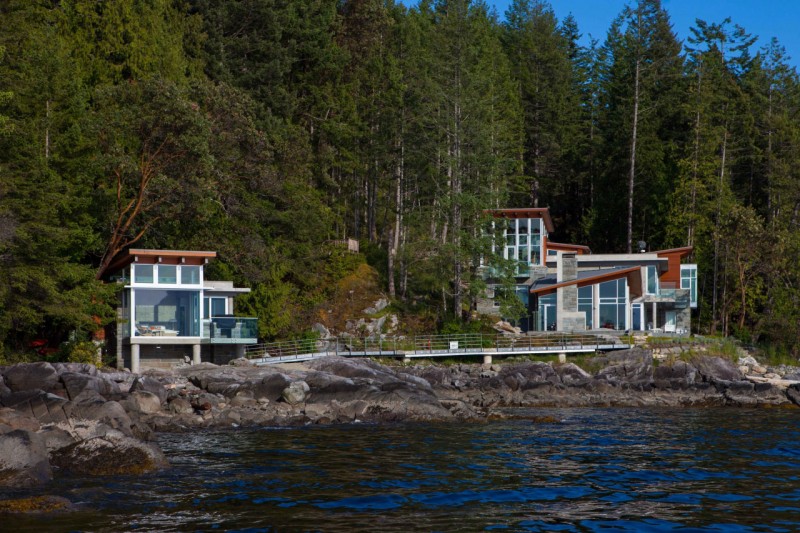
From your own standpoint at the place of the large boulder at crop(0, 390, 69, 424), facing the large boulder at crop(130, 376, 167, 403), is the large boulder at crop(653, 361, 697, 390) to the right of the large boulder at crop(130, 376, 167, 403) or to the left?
right

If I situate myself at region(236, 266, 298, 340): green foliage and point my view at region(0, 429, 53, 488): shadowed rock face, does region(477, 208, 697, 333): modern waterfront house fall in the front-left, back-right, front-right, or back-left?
back-left

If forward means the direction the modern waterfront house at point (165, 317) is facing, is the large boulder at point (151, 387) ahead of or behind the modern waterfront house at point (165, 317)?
ahead

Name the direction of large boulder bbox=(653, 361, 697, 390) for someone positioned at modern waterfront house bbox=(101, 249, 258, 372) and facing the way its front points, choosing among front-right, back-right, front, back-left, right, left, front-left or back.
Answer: left

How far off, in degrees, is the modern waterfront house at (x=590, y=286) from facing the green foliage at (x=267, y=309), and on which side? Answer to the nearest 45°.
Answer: approximately 45° to its right

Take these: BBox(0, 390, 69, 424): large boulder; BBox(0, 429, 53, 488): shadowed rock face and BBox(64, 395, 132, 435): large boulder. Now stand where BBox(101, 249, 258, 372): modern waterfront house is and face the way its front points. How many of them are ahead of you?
3

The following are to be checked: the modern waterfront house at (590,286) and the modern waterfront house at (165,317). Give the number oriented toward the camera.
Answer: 2

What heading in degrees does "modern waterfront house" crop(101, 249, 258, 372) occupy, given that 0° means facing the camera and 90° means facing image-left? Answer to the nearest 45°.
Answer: approximately 0°

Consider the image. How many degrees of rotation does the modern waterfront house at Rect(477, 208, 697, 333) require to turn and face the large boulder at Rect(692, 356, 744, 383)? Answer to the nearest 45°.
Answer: approximately 45° to its left

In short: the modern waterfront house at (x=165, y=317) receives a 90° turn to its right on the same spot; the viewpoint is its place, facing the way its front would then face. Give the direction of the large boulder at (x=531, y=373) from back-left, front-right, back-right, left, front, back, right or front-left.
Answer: back

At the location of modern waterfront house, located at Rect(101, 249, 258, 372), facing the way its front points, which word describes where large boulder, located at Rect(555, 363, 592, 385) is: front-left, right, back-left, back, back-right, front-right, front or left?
left

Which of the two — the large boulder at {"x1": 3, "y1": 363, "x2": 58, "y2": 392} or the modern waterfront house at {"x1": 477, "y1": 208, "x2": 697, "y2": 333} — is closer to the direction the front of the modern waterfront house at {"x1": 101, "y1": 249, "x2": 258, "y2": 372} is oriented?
the large boulder

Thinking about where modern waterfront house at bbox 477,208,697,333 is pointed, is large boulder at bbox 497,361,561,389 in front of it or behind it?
in front

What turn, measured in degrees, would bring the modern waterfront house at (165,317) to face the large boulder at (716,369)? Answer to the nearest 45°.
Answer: approximately 90° to its left
